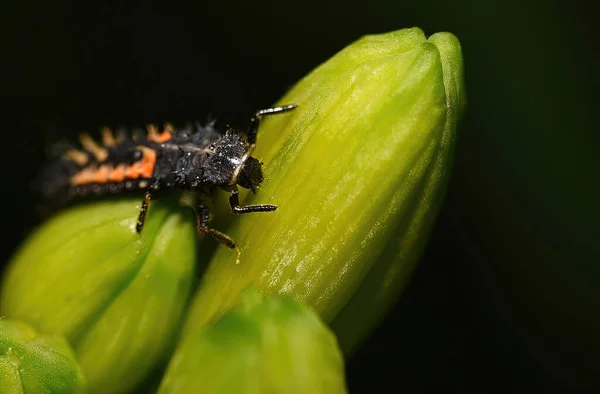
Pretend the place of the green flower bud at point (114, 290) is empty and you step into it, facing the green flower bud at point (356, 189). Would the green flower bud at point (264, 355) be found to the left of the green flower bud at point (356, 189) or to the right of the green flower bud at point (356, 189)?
right

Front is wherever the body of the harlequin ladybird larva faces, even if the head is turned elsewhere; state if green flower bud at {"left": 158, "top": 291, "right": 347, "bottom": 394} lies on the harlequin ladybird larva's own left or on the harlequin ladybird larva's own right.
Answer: on the harlequin ladybird larva's own right

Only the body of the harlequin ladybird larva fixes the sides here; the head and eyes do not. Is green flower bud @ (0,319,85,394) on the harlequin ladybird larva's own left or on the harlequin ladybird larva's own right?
on the harlequin ladybird larva's own right

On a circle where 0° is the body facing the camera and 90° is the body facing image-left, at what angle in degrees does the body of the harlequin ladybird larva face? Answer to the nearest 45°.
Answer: approximately 270°
